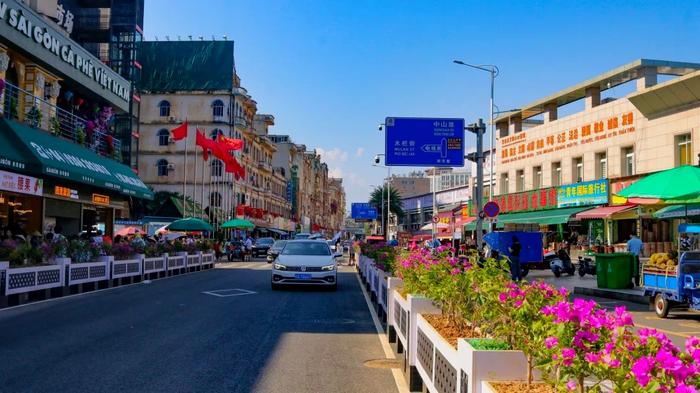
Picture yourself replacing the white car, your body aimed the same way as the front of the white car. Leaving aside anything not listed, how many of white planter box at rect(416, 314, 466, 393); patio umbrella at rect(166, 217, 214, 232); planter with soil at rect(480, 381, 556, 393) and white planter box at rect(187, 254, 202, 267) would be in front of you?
2

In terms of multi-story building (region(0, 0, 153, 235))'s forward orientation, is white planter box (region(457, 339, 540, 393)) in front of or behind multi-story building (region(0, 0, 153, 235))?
in front

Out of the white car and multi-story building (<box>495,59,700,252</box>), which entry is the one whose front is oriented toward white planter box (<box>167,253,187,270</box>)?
the multi-story building

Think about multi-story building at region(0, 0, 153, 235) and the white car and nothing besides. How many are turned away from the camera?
0

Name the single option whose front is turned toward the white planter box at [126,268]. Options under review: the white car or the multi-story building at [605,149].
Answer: the multi-story building

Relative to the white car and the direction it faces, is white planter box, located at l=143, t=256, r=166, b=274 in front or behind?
behind

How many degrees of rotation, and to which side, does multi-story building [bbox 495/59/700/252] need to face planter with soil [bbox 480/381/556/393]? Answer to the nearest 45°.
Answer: approximately 45° to its left

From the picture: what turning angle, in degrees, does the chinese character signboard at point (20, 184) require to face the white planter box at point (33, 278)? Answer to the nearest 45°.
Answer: approximately 45° to its right

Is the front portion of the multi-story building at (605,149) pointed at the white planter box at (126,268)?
yes

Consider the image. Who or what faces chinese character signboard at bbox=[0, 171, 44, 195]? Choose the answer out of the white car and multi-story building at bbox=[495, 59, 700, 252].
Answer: the multi-story building

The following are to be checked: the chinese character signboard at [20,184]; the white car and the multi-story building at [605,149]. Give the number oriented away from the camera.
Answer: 0

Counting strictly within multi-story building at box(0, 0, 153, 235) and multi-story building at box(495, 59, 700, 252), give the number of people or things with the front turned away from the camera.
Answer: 0

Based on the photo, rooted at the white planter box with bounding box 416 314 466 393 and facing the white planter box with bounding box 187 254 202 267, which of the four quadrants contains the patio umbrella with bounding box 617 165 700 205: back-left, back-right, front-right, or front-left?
front-right

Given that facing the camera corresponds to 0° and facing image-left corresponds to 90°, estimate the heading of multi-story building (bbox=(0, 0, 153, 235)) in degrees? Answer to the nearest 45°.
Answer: approximately 315°

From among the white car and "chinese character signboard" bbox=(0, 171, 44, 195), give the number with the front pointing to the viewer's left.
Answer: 0

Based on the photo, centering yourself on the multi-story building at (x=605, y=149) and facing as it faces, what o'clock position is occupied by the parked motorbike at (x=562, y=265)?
The parked motorbike is roughly at 11 o'clock from the multi-story building.

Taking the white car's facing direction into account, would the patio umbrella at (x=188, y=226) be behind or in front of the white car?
behind

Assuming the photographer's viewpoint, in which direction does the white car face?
facing the viewer

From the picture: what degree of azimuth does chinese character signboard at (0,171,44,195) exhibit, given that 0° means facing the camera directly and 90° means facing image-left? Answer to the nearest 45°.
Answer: approximately 315°

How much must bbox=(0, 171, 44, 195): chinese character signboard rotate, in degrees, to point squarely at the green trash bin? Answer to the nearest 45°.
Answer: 0° — it already faces it

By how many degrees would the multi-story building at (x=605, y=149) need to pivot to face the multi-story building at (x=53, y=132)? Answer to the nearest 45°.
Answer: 0° — it already faces it

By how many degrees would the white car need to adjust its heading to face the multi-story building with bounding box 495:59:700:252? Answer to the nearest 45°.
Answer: approximately 135° to its left
